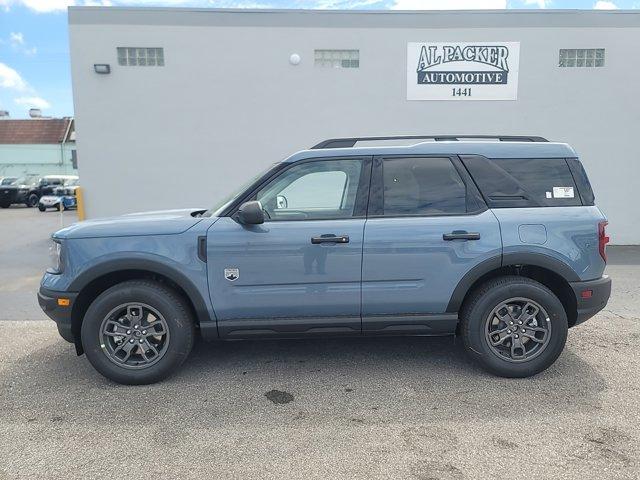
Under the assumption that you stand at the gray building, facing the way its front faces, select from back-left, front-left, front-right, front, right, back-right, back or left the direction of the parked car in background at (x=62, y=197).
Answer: back-right

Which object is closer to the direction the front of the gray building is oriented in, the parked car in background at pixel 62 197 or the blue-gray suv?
the blue-gray suv

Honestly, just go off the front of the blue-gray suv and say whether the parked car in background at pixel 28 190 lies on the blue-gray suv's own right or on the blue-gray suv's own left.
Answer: on the blue-gray suv's own right

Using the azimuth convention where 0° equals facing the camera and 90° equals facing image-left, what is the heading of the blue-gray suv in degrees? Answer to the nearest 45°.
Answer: approximately 90°

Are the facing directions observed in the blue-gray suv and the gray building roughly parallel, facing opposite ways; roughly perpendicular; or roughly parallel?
roughly perpendicular

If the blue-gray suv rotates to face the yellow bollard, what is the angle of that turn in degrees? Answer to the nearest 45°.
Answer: approximately 45° to its right

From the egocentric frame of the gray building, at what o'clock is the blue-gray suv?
The blue-gray suv is roughly at 12 o'clock from the gray building.

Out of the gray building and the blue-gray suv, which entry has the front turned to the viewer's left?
the blue-gray suv

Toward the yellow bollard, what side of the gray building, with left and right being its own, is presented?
right

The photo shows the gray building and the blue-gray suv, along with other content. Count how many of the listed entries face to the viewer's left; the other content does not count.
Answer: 1
